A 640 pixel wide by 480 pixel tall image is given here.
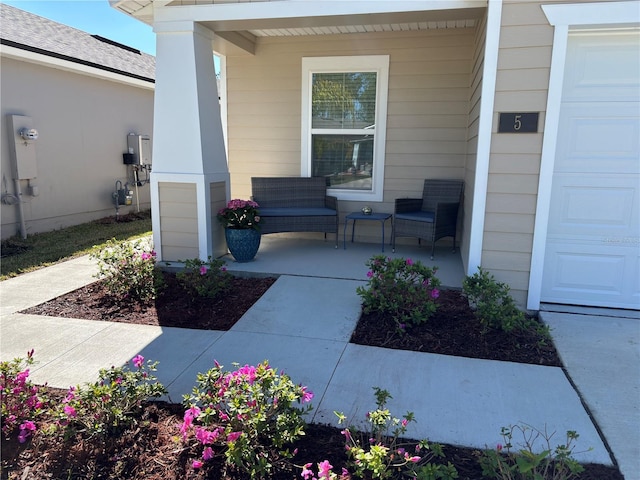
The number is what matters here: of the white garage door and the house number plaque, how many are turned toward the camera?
2

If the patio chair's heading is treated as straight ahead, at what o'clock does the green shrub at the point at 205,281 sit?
The green shrub is roughly at 12 o'clock from the patio chair.

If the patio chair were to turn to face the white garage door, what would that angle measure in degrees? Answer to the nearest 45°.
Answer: approximately 90° to its left

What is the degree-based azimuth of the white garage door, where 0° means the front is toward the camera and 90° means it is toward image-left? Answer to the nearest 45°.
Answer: approximately 0°

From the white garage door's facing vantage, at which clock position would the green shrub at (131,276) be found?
The green shrub is roughly at 2 o'clock from the white garage door.

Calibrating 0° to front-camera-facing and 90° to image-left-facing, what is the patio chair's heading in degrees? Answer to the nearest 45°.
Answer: approximately 45°

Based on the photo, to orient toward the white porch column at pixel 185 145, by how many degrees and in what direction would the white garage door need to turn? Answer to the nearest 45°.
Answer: approximately 90° to its right

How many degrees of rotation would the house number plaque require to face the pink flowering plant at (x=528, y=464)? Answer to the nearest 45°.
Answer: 0° — it already faces it

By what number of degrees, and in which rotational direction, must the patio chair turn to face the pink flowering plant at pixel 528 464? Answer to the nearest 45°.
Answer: approximately 45° to its left
